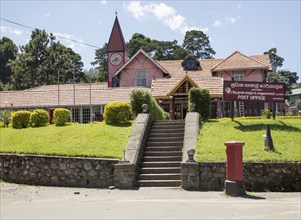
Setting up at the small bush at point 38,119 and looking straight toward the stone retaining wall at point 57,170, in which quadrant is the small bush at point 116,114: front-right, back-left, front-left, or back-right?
front-left

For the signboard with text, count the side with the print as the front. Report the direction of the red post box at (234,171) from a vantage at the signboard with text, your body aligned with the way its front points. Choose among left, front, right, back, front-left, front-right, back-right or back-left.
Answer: front

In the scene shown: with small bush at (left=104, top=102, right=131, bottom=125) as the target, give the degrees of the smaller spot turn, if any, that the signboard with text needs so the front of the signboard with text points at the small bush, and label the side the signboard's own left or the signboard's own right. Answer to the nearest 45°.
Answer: approximately 90° to the signboard's own right

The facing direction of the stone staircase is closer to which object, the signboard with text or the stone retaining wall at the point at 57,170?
the stone retaining wall

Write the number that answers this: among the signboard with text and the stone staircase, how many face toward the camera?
2

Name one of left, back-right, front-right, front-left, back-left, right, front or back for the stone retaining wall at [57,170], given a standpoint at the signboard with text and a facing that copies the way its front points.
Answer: front-right

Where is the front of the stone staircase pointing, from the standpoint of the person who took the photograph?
facing the viewer

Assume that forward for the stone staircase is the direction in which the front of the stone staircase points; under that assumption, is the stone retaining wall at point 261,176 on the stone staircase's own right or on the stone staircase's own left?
on the stone staircase's own left

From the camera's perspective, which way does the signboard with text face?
toward the camera

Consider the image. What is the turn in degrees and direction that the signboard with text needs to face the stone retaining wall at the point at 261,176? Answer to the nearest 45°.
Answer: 0° — it already faces it

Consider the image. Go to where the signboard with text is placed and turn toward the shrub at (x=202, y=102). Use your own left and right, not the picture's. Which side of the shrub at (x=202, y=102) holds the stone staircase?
left

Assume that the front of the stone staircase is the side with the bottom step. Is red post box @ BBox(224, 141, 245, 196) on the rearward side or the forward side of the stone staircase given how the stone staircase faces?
on the forward side

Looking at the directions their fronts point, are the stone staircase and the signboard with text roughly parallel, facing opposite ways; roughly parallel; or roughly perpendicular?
roughly parallel

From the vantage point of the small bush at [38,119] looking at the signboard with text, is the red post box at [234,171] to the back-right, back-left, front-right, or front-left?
front-right
